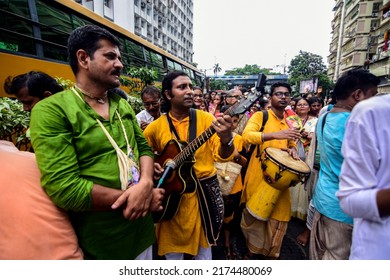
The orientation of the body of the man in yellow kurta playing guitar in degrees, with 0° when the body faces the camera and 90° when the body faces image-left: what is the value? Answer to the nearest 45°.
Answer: approximately 0°

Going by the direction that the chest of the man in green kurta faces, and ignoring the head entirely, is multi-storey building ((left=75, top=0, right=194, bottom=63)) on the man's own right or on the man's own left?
on the man's own left

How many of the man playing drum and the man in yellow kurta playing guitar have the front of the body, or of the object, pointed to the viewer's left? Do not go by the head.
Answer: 0

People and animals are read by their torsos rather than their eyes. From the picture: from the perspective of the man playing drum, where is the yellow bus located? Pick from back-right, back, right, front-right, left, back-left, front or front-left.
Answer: back-right

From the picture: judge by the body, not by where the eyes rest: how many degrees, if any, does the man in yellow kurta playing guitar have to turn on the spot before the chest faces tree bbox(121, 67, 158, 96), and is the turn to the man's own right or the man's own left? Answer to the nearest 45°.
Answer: approximately 180°

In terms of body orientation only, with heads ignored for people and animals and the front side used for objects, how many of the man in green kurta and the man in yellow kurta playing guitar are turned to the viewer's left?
0

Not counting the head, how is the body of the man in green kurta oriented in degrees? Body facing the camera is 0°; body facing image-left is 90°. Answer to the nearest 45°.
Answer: approximately 315°

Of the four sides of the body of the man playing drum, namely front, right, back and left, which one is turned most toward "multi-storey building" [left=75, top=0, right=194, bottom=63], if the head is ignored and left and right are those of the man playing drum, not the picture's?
back

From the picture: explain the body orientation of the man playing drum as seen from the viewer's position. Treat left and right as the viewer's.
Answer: facing the viewer and to the right of the viewer

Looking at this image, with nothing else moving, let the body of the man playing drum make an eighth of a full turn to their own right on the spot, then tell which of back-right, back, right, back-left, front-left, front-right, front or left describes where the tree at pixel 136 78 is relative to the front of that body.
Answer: back-right

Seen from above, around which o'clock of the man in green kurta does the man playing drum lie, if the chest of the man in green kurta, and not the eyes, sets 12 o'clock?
The man playing drum is roughly at 10 o'clock from the man in green kurta.
